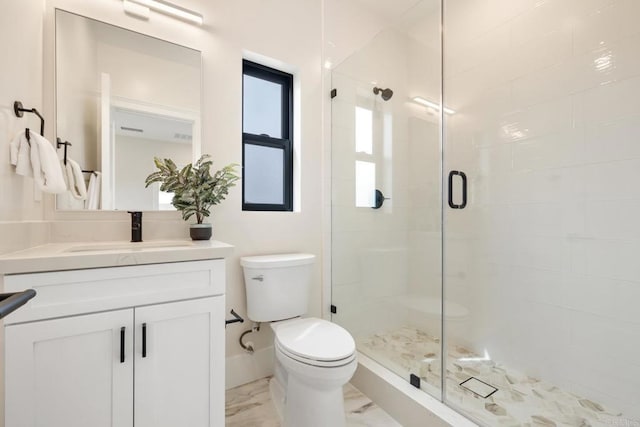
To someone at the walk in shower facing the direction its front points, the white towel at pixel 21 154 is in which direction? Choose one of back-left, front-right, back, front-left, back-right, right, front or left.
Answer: front

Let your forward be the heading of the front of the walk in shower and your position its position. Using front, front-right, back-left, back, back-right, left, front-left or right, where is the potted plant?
front

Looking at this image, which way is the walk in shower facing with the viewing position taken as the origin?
facing the viewer and to the left of the viewer

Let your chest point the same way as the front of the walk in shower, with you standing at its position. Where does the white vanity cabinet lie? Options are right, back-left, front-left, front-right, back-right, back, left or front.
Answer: front

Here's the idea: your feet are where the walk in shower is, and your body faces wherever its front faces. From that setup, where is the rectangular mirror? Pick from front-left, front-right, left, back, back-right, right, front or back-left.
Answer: front
